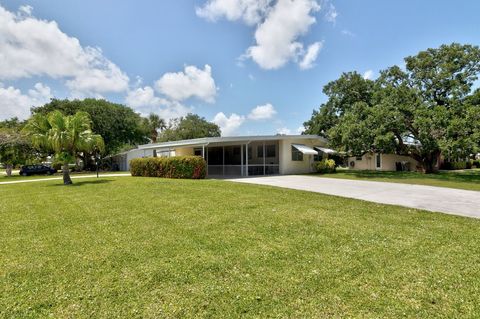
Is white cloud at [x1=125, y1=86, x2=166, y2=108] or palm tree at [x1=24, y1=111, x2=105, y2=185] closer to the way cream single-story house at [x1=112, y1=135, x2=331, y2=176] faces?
the palm tree

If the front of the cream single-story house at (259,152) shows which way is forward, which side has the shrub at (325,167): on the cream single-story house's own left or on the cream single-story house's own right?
on the cream single-story house's own left

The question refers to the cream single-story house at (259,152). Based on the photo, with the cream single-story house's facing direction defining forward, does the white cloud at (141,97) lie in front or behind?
behind

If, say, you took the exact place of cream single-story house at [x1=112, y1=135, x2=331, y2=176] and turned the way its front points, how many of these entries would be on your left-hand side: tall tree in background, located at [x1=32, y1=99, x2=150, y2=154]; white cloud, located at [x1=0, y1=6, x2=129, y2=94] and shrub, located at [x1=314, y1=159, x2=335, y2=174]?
1

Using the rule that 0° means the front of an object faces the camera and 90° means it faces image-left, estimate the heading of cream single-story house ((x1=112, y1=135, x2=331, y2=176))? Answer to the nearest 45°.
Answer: approximately 0°

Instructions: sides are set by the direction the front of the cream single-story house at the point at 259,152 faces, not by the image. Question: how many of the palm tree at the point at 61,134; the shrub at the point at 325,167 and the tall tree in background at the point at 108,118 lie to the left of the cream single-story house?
1
